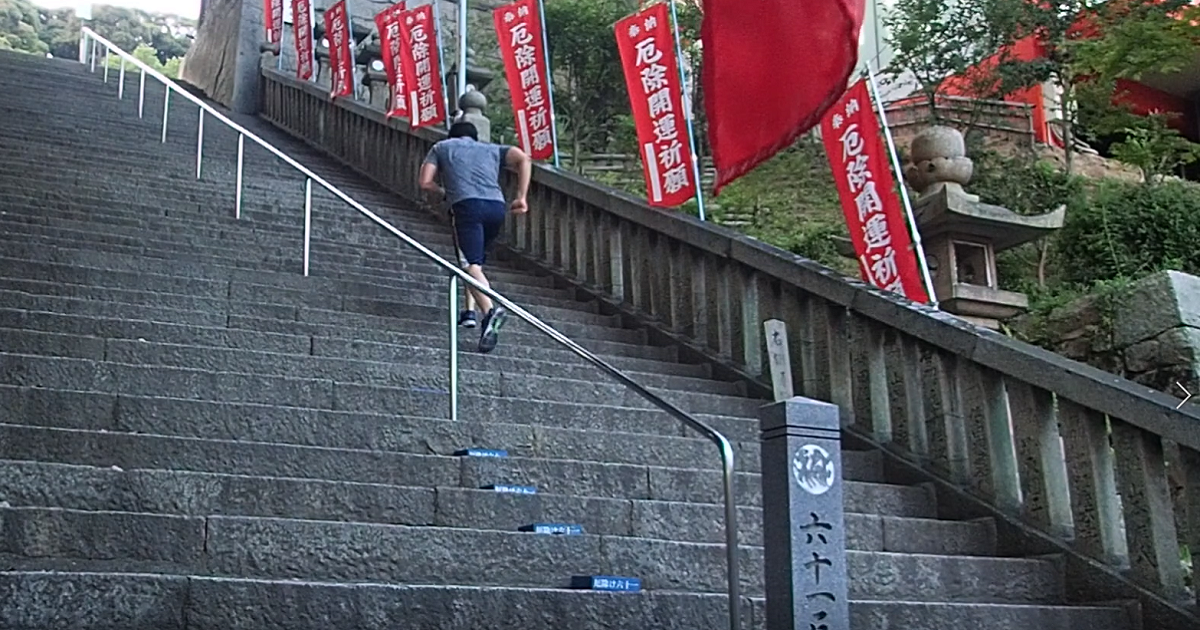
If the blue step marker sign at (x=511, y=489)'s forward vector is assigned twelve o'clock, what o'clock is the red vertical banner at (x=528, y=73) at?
The red vertical banner is roughly at 6 o'clock from the blue step marker sign.

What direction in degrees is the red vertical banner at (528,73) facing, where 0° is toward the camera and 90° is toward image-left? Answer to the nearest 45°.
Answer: approximately 0°

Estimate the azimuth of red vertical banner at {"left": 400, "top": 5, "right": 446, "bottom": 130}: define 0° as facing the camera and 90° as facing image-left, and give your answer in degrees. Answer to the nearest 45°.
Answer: approximately 0°

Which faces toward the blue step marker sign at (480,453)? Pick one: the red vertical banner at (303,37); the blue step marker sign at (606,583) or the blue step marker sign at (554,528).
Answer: the red vertical banner

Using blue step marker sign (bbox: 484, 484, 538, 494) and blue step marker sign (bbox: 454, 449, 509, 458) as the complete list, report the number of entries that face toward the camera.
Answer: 2

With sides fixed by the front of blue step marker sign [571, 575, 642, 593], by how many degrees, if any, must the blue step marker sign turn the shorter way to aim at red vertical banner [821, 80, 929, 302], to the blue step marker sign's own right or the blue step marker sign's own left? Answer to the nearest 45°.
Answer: approximately 135° to the blue step marker sign's own left

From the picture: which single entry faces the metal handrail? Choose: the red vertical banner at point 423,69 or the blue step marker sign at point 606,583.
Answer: the red vertical banner
